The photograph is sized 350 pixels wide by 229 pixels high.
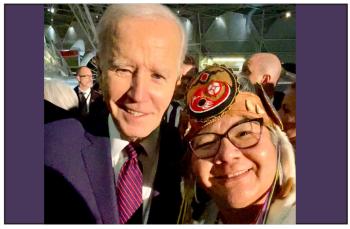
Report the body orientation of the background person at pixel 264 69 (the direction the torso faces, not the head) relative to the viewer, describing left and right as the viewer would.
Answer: facing to the left of the viewer

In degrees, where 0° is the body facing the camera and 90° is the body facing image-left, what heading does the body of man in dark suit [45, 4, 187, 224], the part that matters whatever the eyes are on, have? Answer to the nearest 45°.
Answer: approximately 0°

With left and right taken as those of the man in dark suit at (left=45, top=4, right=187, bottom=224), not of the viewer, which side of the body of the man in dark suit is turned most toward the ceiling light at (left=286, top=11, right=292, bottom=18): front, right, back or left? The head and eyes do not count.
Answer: left

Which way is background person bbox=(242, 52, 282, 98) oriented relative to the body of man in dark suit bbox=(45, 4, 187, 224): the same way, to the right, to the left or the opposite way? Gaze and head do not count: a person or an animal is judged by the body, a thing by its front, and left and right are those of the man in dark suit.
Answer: to the right

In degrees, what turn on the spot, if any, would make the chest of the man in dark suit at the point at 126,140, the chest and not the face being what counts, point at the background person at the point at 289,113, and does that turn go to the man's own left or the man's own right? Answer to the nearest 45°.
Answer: approximately 90° to the man's own left

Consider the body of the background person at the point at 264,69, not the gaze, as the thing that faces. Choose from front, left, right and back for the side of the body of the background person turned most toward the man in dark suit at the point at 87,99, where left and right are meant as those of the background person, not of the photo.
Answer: front

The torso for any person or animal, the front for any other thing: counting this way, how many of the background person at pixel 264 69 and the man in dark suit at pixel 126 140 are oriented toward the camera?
1
